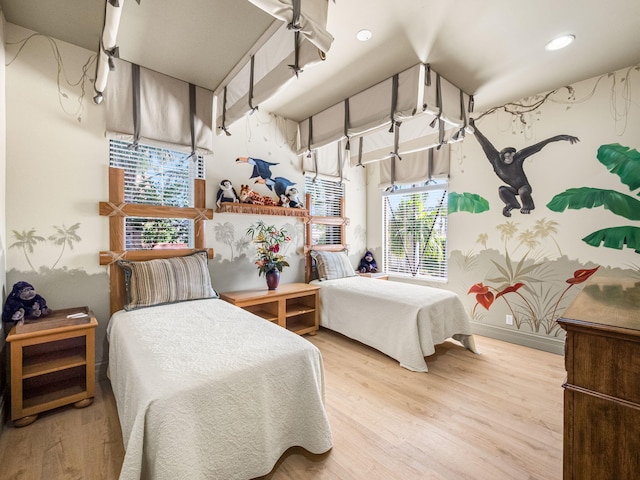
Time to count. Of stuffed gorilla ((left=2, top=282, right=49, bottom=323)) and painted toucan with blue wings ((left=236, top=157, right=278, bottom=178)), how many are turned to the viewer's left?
1

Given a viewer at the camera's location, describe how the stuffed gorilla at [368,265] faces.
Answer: facing the viewer

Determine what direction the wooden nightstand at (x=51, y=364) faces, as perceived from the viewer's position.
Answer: facing the viewer and to the right of the viewer

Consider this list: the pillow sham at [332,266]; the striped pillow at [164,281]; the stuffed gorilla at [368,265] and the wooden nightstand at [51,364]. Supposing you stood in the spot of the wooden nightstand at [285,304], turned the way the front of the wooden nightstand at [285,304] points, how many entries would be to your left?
2

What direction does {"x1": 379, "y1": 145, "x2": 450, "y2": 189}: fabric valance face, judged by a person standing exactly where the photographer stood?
facing the viewer and to the left of the viewer

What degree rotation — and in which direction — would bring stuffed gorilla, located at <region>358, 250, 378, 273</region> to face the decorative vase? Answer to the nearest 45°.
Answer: approximately 45° to its right
